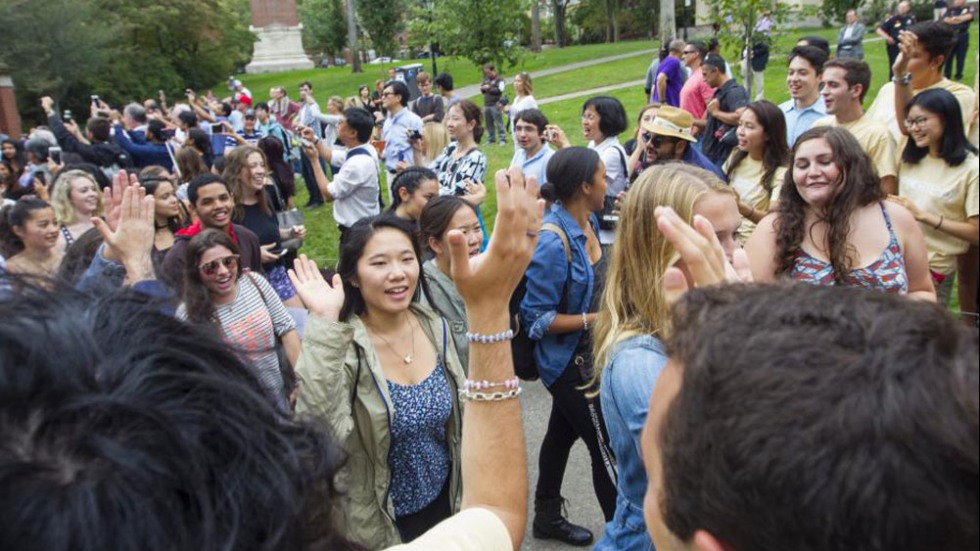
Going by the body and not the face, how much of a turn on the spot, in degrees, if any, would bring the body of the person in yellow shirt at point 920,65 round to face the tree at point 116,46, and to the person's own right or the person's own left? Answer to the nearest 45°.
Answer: approximately 90° to the person's own right

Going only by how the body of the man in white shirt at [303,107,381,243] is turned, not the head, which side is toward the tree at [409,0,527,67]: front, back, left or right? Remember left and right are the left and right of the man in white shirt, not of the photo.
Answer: right

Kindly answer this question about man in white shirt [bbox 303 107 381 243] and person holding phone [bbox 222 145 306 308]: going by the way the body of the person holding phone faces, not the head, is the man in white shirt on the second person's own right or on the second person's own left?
on the second person's own left

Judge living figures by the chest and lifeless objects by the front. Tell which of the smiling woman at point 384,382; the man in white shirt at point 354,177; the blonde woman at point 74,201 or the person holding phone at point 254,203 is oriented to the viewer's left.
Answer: the man in white shirt

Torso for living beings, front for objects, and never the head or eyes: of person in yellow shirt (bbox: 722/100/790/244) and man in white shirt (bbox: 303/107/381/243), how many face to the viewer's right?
0

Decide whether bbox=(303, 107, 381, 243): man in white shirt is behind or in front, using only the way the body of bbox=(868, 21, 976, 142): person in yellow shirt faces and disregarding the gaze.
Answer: in front

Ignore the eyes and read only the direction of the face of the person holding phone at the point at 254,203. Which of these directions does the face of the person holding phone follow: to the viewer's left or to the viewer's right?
to the viewer's right

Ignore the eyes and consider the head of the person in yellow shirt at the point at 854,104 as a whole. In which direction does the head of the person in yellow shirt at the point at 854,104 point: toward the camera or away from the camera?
toward the camera

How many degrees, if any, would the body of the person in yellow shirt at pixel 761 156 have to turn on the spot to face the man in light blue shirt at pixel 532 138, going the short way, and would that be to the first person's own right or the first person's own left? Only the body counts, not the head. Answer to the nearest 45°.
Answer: approximately 90° to the first person's own right

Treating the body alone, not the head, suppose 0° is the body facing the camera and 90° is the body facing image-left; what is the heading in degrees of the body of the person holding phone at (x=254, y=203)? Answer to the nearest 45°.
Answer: approximately 315°

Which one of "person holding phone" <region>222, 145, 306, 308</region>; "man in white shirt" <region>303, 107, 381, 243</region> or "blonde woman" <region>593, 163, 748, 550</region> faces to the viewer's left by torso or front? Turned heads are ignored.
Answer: the man in white shirt

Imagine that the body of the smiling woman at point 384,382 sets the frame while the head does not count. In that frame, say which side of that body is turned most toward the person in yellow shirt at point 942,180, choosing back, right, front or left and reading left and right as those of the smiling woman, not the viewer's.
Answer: left

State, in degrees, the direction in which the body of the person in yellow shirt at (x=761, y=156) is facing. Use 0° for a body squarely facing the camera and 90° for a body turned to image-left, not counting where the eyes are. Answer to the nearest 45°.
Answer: approximately 45°
